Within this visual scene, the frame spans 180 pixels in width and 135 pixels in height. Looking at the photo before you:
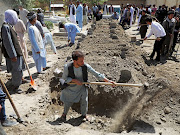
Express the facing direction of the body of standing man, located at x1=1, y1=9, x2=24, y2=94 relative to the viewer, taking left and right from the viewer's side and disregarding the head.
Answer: facing to the right of the viewer

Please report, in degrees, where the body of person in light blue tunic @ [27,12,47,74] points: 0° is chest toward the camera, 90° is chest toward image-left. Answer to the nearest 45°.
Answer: approximately 315°

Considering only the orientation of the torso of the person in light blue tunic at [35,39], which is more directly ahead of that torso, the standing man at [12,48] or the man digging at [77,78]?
the man digging

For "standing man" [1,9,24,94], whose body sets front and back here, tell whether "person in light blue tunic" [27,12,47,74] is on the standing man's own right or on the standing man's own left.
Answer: on the standing man's own left
